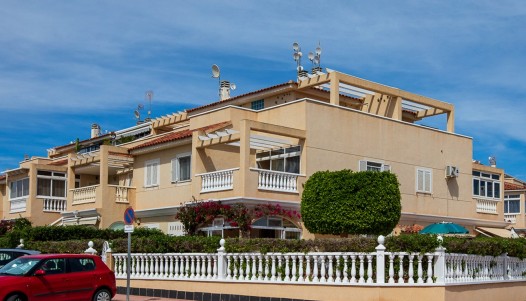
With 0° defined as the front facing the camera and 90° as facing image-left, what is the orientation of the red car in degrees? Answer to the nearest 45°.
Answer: approximately 45°

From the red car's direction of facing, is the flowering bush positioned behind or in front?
behind

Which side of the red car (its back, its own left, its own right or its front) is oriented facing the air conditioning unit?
back

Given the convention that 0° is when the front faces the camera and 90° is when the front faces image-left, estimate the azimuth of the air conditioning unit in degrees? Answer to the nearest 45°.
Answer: approximately 315°
